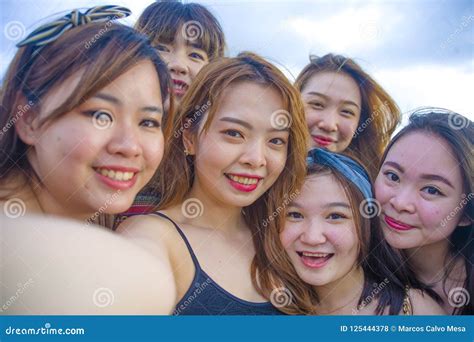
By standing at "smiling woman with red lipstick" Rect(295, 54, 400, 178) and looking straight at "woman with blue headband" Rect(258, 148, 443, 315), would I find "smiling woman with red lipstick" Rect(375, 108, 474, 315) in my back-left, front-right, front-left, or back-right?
front-left

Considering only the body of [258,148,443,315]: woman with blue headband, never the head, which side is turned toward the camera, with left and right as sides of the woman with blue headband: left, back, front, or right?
front

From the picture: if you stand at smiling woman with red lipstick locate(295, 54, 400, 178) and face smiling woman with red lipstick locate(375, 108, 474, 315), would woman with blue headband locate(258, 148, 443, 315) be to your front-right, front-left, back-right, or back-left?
front-right

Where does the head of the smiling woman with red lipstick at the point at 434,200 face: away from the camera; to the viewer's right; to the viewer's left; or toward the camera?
toward the camera

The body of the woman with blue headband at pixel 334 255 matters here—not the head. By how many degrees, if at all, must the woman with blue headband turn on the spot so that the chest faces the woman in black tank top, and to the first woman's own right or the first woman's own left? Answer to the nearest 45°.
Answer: approximately 90° to the first woman's own right

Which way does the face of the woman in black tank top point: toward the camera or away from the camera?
toward the camera

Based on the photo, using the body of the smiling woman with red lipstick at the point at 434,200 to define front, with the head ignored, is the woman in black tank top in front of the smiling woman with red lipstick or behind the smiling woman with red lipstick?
in front

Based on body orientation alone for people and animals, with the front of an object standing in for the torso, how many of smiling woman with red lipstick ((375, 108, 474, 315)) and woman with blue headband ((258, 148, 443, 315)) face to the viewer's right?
0

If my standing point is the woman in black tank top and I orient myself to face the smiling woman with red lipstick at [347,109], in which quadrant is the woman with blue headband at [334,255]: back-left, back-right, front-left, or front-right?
front-right

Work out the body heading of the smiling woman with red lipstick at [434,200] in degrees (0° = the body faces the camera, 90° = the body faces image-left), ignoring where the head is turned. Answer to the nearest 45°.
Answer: approximately 45°
